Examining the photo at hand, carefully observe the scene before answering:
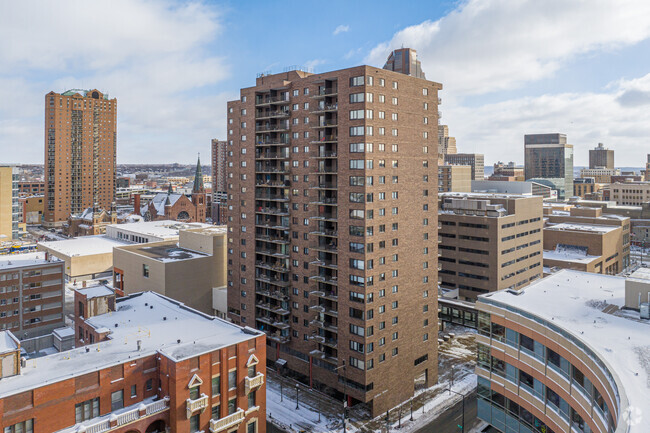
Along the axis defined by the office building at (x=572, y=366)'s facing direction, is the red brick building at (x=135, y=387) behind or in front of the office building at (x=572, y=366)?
in front

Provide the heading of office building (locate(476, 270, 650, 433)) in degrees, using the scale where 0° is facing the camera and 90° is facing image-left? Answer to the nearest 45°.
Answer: approximately 45°

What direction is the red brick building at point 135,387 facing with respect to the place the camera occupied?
facing the viewer and to the right of the viewer

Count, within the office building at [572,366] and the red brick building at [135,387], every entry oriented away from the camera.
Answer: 0
